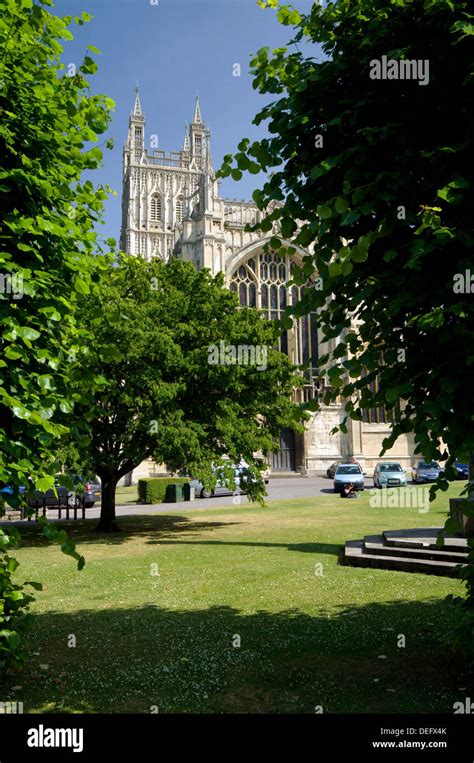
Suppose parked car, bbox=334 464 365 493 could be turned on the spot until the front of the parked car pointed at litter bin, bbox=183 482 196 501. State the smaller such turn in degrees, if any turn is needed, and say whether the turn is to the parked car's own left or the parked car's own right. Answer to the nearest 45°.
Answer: approximately 90° to the parked car's own right

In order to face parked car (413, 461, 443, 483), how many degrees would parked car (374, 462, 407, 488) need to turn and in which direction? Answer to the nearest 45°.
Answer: approximately 135° to its left

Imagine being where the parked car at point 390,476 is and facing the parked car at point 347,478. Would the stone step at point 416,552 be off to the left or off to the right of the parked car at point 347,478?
left

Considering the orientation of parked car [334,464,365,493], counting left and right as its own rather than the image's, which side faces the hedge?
right

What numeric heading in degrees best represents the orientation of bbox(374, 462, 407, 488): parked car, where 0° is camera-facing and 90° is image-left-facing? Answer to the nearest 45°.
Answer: approximately 0°

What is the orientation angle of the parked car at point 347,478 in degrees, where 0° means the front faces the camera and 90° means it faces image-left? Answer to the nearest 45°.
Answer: approximately 0°

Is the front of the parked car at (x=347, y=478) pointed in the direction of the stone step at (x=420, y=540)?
yes

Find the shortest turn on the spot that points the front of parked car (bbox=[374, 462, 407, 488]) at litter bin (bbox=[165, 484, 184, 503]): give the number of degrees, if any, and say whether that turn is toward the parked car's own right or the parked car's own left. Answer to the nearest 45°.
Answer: approximately 45° to the parked car's own right

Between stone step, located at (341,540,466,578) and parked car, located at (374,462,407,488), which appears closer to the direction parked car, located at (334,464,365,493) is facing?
the stone step

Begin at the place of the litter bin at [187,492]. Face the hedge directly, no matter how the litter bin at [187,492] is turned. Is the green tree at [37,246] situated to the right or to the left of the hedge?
left

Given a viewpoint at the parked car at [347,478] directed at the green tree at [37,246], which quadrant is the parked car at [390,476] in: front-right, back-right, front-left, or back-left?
back-left

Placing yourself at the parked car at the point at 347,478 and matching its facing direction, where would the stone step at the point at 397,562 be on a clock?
The stone step is roughly at 12 o'clock from the parked car.

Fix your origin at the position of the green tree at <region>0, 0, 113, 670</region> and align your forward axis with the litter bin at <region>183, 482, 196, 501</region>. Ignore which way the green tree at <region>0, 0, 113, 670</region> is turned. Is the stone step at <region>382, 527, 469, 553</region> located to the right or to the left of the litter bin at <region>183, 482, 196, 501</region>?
right

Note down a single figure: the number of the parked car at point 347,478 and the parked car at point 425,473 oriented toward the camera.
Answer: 2

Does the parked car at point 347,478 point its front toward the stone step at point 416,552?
yes
